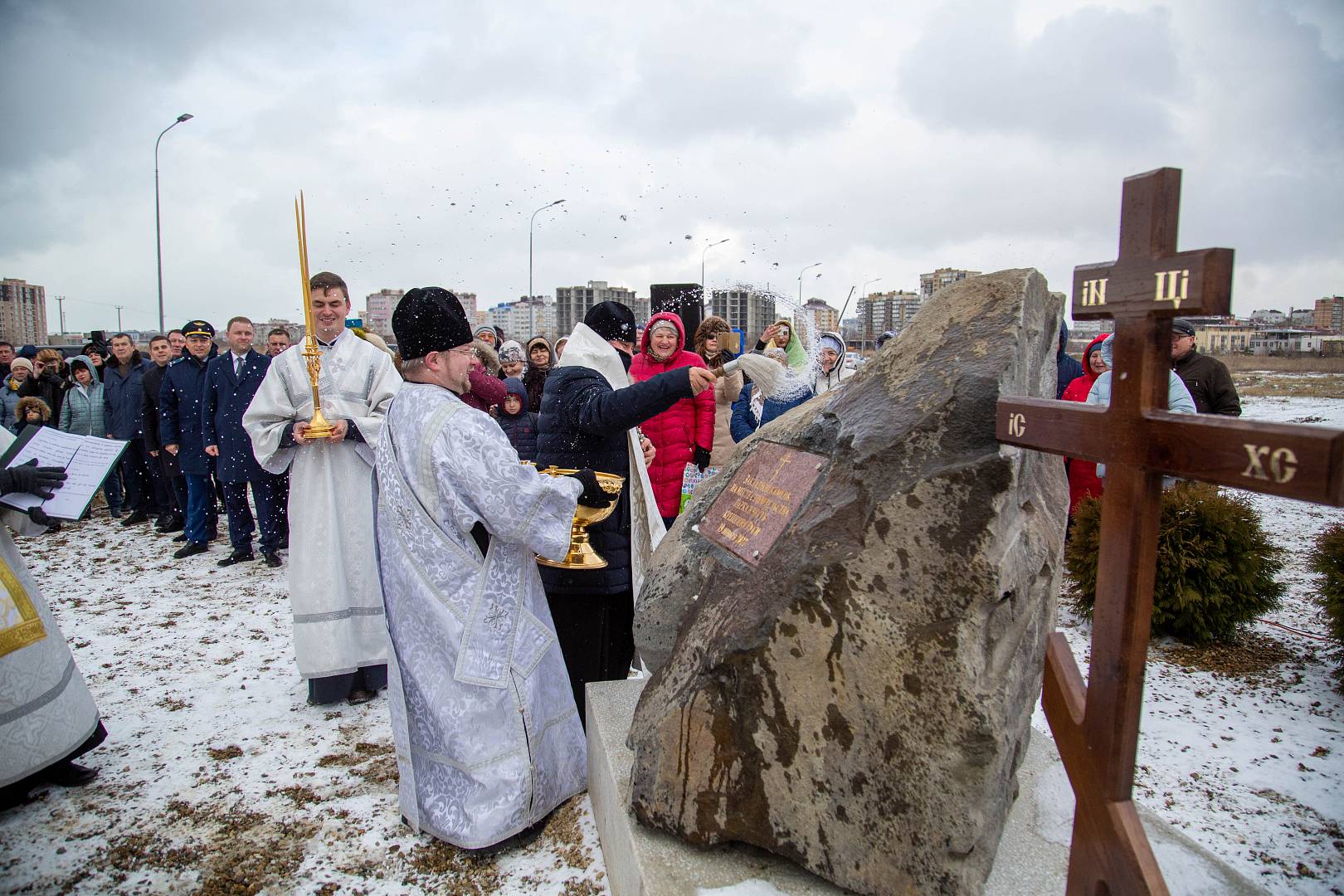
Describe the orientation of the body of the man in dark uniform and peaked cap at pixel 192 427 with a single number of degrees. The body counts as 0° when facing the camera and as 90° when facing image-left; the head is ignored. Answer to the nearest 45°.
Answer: approximately 315°

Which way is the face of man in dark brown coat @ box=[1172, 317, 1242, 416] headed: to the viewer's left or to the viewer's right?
to the viewer's left

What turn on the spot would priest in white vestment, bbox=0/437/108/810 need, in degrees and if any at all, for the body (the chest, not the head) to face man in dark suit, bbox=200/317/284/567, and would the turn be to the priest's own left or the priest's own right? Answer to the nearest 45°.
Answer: approximately 90° to the priest's own left

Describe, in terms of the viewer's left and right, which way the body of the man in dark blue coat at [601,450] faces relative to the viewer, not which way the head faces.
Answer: facing to the right of the viewer

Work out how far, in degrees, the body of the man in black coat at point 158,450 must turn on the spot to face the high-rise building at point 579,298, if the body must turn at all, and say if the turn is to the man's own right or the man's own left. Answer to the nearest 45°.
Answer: approximately 90° to the man's own left

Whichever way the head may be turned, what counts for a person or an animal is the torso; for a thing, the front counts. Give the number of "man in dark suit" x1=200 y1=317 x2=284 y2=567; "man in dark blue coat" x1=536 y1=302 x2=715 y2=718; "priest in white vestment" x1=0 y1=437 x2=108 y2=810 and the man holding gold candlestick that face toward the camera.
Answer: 2

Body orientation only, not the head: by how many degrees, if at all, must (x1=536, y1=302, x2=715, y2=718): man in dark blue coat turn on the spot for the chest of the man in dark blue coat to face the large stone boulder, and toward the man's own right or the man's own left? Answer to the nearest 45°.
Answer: approximately 45° to the man's own right

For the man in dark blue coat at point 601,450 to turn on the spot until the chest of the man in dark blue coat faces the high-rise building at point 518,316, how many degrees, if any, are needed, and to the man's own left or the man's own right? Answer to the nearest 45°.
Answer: approximately 90° to the man's own left

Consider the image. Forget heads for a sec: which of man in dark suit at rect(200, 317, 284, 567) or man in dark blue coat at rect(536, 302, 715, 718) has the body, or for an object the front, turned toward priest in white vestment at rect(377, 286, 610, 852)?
the man in dark suit

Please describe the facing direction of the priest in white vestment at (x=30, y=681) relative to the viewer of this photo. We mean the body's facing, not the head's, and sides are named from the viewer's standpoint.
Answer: facing to the right of the viewer

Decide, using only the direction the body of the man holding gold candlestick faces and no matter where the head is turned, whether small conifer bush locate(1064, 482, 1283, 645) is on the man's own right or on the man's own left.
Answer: on the man's own left

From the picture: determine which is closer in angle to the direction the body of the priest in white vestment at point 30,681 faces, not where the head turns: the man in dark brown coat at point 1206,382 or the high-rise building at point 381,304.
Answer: the man in dark brown coat

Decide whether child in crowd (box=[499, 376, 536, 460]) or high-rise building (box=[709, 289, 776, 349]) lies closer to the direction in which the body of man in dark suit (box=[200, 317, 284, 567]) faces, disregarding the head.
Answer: the child in crowd
